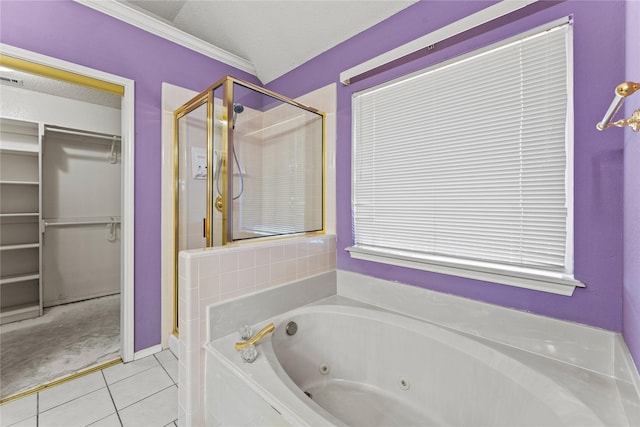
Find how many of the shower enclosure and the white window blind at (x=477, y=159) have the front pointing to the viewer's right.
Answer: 0

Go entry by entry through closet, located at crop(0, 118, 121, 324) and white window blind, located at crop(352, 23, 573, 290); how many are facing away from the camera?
0

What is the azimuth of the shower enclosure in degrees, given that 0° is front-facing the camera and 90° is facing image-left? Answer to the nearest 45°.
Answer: approximately 45°

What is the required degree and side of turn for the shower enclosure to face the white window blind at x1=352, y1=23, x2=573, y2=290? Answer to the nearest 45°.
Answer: approximately 90° to its left

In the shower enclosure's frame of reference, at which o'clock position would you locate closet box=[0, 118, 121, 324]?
The closet is roughly at 3 o'clock from the shower enclosure.

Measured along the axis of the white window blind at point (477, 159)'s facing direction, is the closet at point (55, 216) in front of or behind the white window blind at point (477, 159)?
in front

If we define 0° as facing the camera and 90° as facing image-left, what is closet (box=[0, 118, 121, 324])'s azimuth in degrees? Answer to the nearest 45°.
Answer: approximately 315°
